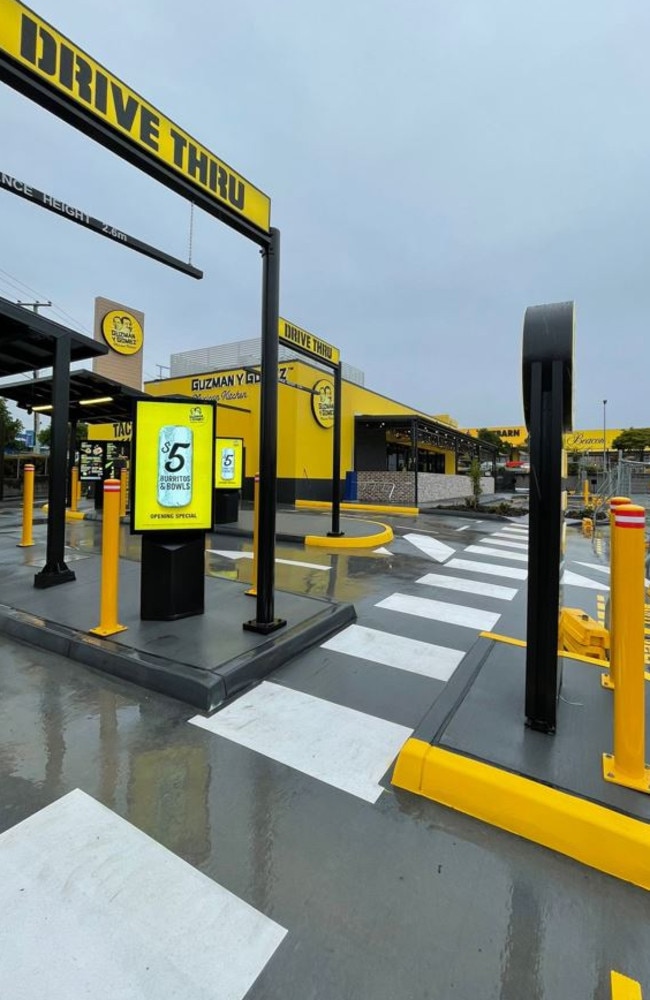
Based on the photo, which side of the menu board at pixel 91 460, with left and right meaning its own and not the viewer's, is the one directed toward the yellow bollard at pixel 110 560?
front

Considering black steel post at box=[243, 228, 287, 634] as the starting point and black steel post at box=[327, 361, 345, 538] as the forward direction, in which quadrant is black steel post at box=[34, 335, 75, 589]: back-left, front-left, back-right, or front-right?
front-left

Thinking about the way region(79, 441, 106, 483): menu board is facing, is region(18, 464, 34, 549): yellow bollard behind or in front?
in front

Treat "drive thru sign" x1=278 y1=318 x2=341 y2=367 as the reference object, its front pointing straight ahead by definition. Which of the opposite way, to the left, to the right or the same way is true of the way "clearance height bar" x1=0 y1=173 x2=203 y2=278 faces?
the same way

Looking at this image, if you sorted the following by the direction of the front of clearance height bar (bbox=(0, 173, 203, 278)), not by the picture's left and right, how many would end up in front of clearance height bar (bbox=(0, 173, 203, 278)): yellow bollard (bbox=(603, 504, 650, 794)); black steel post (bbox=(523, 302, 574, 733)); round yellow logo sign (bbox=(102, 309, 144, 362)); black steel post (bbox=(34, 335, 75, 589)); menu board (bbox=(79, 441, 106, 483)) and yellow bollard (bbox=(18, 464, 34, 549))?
2

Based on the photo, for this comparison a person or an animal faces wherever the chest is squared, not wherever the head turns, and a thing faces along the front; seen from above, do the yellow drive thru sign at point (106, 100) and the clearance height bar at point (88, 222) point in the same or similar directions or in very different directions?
same or similar directions

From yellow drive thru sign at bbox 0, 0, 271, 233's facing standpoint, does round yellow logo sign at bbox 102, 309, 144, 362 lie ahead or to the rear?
to the rear

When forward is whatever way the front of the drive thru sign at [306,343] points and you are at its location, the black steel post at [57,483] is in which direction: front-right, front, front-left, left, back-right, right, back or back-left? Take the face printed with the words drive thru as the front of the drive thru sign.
right

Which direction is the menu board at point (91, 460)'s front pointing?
toward the camera

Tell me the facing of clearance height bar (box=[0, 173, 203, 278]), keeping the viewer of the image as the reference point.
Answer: facing the viewer and to the right of the viewer

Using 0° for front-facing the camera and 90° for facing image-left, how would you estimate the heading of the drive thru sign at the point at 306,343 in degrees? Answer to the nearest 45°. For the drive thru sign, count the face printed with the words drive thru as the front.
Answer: approximately 315°

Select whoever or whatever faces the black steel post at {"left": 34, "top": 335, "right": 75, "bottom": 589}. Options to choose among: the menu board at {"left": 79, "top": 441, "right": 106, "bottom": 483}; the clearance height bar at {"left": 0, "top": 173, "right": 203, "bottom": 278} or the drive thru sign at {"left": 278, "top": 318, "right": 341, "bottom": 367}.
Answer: the menu board

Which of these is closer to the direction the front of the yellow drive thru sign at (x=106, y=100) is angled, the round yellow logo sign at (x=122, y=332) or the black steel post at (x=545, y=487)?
the black steel post

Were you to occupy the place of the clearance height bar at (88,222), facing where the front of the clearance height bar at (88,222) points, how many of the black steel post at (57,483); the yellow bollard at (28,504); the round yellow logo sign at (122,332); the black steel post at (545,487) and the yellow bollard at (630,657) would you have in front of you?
2

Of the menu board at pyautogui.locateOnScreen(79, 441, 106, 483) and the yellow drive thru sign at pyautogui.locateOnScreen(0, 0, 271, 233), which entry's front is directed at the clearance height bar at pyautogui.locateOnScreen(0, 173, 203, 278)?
the menu board

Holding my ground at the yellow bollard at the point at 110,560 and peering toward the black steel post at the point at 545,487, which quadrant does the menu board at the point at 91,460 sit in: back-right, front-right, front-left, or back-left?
back-left

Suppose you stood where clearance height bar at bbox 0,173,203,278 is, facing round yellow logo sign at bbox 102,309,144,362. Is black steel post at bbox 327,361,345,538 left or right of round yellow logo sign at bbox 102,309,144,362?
right
